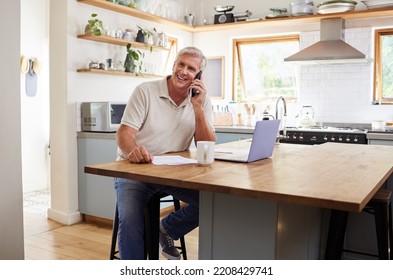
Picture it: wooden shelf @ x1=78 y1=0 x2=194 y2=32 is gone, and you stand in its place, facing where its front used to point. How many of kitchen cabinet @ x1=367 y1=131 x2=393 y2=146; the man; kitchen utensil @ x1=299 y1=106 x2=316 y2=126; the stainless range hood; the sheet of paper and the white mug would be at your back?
0

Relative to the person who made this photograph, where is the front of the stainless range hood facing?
facing the viewer

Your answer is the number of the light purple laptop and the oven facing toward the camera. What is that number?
1

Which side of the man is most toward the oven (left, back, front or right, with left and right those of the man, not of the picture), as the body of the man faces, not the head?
left

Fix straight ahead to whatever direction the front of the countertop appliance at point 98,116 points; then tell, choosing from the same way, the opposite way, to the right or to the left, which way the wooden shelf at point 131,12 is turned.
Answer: the same way

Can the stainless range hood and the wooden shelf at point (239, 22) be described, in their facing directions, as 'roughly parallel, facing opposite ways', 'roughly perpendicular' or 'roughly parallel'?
roughly parallel

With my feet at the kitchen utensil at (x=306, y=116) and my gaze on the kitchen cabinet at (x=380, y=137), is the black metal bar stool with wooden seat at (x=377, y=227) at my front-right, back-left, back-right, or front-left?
front-right

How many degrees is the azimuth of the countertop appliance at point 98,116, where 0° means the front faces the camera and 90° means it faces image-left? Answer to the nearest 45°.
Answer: approximately 315°

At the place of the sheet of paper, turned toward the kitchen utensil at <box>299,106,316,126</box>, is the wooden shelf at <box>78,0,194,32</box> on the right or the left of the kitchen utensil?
left

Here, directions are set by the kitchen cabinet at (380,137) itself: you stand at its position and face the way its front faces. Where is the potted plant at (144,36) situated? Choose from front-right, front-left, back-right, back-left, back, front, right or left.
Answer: right

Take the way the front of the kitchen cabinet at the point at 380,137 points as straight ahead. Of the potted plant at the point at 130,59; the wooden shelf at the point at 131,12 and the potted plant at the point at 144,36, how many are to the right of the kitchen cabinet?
3

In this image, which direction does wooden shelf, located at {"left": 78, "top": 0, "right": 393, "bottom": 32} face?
toward the camera

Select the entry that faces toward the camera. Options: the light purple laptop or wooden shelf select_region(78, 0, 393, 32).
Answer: the wooden shelf

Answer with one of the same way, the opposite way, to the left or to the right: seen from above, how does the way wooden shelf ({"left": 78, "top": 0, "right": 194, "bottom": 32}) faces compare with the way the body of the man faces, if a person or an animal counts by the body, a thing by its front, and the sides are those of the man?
the same way
